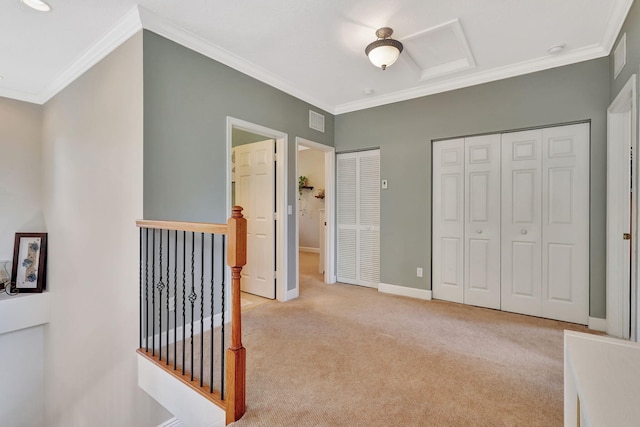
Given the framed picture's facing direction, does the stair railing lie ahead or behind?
ahead

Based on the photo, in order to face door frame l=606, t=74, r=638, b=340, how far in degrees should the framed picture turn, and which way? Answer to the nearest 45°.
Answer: approximately 45° to its left

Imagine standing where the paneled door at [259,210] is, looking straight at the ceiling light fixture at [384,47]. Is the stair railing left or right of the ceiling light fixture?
right

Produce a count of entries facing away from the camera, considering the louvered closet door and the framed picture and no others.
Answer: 0

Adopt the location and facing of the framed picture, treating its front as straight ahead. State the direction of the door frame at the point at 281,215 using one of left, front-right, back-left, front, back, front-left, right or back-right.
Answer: front-left

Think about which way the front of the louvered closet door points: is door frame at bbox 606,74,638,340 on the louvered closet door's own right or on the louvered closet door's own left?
on the louvered closet door's own left

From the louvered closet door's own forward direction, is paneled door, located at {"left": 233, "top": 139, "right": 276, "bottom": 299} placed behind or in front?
in front

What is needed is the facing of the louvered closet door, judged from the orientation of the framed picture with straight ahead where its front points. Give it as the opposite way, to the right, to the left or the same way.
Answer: to the right

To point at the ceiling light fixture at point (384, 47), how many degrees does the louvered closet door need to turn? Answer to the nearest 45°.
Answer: approximately 45° to its left

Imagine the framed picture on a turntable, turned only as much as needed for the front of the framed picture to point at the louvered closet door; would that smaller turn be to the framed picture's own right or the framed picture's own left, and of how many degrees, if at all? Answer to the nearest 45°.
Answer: approximately 45° to the framed picture's own left
